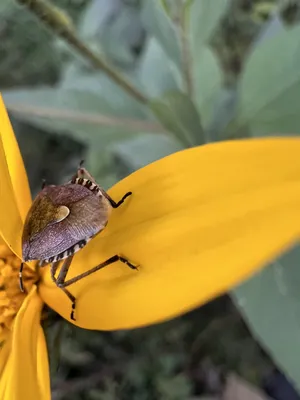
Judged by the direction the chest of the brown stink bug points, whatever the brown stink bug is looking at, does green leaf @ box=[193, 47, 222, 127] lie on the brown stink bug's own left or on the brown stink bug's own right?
on the brown stink bug's own right

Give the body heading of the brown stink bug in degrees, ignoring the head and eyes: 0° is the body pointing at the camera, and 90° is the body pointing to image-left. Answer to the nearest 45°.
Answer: approximately 135°
